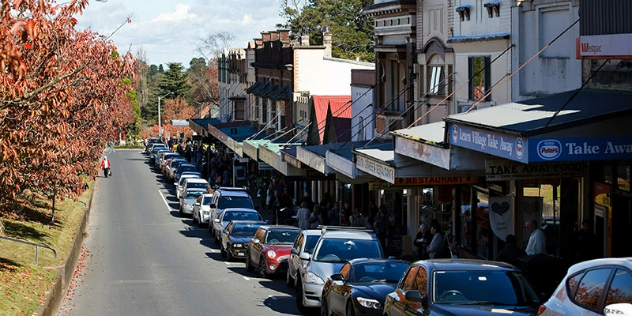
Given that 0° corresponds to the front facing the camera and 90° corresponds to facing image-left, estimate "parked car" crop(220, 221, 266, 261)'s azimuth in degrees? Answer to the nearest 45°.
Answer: approximately 315°

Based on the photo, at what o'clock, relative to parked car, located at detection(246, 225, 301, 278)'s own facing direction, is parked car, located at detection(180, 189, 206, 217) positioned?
parked car, located at detection(180, 189, 206, 217) is roughly at 7 o'clock from parked car, located at detection(246, 225, 301, 278).

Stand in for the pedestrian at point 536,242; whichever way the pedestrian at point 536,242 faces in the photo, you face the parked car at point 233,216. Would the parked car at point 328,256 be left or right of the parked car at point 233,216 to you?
left

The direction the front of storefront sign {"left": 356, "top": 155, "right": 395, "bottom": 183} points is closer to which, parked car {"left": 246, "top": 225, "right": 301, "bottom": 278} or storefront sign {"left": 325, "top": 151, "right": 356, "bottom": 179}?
the parked car

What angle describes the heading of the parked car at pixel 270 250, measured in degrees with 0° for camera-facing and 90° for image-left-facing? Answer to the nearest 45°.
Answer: approximately 315°
